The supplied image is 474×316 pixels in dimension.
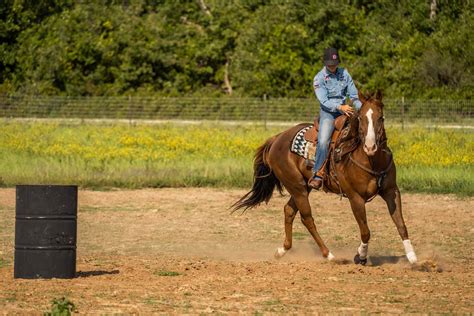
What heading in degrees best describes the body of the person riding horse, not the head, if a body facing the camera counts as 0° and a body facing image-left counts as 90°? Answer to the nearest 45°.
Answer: approximately 315°

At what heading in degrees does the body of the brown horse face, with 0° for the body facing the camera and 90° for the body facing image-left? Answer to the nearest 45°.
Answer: approximately 315°
